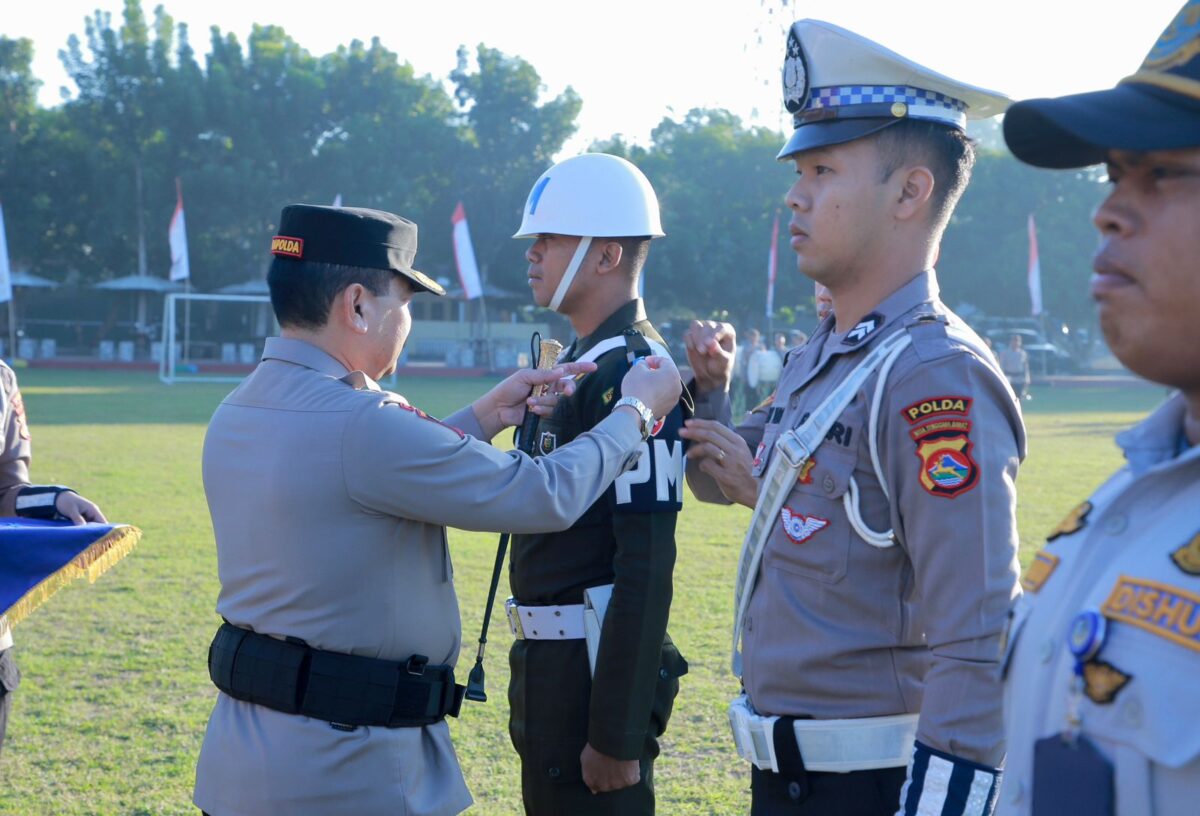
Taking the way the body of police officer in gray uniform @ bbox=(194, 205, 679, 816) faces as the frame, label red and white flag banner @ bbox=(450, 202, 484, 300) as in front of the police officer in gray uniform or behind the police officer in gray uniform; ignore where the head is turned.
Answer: in front

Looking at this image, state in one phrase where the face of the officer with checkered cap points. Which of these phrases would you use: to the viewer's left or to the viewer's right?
to the viewer's left

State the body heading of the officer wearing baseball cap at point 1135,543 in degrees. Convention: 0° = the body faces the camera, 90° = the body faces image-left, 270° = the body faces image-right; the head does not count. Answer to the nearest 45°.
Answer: approximately 45°

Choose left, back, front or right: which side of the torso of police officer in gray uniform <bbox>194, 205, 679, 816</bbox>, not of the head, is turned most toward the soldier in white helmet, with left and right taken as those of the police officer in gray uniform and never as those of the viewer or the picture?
front

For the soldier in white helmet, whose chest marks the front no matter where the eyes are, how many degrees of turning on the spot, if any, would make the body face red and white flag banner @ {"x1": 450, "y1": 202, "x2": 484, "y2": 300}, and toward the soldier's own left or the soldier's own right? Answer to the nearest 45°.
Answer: approximately 90° to the soldier's own right

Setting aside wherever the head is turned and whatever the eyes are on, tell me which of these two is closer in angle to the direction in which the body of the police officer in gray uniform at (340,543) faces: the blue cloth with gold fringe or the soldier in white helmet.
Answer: the soldier in white helmet

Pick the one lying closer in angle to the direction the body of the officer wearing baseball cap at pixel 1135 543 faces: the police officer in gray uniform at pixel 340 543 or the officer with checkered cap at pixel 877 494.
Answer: the police officer in gray uniform

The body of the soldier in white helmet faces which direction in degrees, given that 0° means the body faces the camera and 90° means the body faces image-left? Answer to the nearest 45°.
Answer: approximately 90°

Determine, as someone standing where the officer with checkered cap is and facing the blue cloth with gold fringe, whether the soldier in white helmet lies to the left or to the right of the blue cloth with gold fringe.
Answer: right
